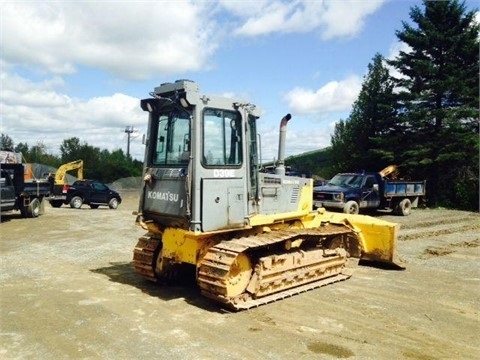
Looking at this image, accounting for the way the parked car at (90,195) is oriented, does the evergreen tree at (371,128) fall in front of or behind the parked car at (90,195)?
in front

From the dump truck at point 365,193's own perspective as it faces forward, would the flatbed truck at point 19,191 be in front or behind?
in front

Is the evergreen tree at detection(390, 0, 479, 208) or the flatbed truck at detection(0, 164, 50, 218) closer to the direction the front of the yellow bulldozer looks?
the evergreen tree

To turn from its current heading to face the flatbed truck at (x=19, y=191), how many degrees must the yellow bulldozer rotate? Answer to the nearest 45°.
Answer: approximately 90° to its left

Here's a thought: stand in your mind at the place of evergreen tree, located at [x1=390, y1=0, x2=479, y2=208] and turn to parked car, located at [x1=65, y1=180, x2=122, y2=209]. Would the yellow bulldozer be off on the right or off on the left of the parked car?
left

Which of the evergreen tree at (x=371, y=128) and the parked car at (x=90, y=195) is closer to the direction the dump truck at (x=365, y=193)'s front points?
the parked car

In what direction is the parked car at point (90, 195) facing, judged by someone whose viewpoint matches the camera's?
facing to the right of the viewer

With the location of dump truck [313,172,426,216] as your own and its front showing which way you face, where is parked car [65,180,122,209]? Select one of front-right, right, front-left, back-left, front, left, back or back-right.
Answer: front-right

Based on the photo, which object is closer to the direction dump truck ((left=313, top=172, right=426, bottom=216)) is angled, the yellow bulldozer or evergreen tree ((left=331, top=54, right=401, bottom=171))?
the yellow bulldozer
